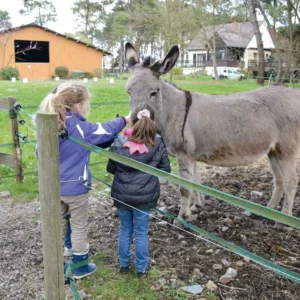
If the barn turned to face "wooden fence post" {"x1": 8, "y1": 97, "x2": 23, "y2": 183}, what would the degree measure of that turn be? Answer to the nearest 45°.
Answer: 0° — it already faces it

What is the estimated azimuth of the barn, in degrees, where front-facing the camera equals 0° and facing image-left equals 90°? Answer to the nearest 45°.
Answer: approximately 0°

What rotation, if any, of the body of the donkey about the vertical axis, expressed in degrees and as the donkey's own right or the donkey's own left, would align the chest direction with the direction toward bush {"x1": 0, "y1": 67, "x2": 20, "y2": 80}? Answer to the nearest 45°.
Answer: approximately 45° to the donkey's own right

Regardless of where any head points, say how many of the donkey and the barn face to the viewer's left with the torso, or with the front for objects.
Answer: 1

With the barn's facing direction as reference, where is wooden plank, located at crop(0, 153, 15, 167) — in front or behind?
in front

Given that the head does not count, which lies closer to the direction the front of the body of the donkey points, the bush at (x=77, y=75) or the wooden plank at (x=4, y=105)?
the wooden plank

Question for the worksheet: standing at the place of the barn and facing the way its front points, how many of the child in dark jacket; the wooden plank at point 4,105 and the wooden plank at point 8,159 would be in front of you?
3

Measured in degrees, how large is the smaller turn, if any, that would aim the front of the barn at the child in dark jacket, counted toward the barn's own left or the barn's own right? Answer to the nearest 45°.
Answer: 0° — it already faces them

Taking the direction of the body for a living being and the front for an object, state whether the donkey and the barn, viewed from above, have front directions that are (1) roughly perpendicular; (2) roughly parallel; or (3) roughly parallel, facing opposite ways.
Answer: roughly perpendicular

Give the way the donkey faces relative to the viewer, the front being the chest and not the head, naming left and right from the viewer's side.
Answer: facing to the left of the viewer

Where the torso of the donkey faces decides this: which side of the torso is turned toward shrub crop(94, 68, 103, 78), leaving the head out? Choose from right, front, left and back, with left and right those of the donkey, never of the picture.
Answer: right

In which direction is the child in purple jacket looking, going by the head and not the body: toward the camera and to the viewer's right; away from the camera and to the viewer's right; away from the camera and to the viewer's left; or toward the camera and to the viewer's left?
away from the camera and to the viewer's right
